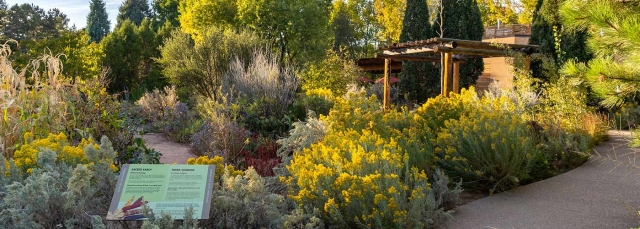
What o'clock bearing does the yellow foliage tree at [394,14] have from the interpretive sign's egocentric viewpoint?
The yellow foliage tree is roughly at 7 o'clock from the interpretive sign.

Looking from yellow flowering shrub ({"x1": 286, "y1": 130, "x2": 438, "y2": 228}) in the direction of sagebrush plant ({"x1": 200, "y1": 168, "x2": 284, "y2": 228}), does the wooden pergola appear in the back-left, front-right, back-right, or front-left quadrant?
back-right

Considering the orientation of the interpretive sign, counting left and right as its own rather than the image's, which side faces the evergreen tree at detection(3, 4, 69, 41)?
back

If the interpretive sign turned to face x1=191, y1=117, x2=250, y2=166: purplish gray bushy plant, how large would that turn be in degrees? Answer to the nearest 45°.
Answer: approximately 180°

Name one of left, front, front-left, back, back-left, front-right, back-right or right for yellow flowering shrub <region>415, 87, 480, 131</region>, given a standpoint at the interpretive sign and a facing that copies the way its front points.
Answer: back-left

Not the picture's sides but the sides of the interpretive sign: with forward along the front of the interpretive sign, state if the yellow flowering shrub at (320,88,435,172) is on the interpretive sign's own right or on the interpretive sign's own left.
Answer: on the interpretive sign's own left

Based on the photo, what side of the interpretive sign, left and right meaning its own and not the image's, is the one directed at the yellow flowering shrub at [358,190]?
left

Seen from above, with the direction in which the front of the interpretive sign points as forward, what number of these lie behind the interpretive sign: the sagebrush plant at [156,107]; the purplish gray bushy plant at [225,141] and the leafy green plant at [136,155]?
3

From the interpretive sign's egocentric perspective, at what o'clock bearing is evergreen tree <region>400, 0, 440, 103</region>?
The evergreen tree is roughly at 7 o'clock from the interpretive sign.

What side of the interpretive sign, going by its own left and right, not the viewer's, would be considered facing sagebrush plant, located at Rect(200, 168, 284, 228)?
left

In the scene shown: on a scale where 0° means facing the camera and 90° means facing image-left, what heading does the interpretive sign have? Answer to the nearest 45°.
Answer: approximately 0°

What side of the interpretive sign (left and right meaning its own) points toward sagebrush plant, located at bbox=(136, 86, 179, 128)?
back
